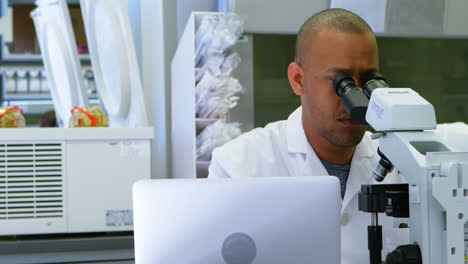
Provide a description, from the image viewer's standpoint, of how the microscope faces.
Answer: facing away from the viewer and to the left of the viewer

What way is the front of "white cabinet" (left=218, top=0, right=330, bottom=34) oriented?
toward the camera

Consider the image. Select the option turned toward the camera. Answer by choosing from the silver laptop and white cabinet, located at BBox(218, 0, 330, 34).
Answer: the white cabinet

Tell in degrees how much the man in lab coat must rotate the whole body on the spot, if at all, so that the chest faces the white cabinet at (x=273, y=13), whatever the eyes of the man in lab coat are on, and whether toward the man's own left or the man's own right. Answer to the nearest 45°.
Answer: approximately 135° to the man's own left

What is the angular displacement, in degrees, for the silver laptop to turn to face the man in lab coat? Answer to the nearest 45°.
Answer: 0° — it already faces them

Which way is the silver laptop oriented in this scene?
away from the camera

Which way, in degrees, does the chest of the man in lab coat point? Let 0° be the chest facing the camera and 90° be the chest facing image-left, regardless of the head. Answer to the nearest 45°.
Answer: approximately 315°

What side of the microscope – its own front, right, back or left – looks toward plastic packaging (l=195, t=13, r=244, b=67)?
front

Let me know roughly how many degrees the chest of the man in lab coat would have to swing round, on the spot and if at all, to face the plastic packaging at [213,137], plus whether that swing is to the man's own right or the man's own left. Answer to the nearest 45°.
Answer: approximately 180°

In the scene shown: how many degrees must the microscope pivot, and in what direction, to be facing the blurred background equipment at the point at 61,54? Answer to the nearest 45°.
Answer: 0° — it already faces it

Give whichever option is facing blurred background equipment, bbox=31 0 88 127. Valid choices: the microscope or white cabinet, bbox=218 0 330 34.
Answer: the microscope

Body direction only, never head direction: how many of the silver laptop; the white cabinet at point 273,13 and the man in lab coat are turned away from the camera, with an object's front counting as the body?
1

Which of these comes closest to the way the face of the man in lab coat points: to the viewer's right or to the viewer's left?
to the viewer's right

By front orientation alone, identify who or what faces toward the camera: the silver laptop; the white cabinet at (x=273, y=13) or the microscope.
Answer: the white cabinet

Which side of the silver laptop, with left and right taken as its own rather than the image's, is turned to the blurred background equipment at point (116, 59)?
front

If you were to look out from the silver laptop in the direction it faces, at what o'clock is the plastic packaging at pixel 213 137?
The plastic packaging is roughly at 12 o'clock from the silver laptop.

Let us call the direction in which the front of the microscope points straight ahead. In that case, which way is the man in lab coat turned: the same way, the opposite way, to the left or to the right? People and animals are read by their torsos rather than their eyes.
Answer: the opposite way

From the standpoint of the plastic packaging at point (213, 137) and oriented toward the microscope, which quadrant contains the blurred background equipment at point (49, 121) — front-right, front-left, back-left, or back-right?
back-right
